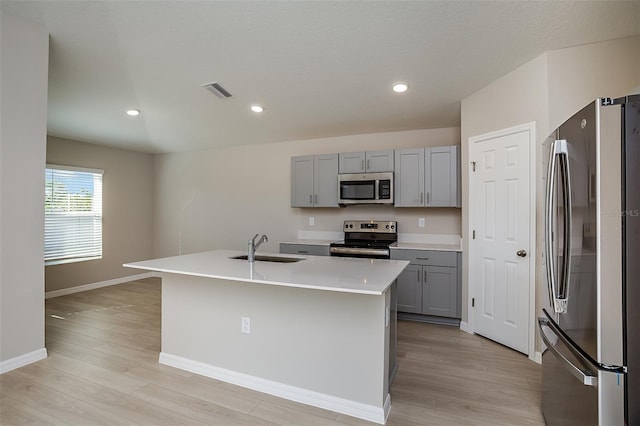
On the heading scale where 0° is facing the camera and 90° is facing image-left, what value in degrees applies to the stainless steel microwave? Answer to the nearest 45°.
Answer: approximately 0°

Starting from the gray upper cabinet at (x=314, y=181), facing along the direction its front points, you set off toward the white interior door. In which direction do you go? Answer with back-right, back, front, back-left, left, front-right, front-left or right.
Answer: front-left

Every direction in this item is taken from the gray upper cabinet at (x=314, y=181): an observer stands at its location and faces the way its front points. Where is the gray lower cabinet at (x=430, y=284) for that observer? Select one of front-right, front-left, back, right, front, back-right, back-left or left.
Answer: front-left

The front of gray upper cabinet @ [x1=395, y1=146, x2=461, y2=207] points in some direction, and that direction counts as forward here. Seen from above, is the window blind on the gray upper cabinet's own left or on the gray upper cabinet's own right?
on the gray upper cabinet's own right

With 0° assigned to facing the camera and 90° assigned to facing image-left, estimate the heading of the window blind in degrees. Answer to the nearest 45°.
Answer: approximately 315°

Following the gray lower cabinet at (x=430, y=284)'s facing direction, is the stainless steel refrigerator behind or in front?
in front

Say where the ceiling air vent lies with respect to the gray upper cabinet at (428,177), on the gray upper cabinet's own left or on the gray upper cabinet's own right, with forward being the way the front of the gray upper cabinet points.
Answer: on the gray upper cabinet's own right

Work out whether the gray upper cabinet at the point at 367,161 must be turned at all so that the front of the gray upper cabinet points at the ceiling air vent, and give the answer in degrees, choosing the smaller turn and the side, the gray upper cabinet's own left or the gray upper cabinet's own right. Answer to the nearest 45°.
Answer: approximately 45° to the gray upper cabinet's own right

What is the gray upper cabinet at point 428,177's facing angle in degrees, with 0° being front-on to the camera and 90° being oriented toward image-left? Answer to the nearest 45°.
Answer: approximately 0°

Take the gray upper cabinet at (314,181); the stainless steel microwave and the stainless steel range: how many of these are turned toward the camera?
3

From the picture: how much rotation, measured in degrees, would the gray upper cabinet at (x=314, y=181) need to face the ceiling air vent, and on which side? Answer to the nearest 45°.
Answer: approximately 45° to its right

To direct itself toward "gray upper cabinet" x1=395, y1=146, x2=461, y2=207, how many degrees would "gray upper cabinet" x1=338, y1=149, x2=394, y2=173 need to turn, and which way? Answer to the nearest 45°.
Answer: approximately 90° to its left
